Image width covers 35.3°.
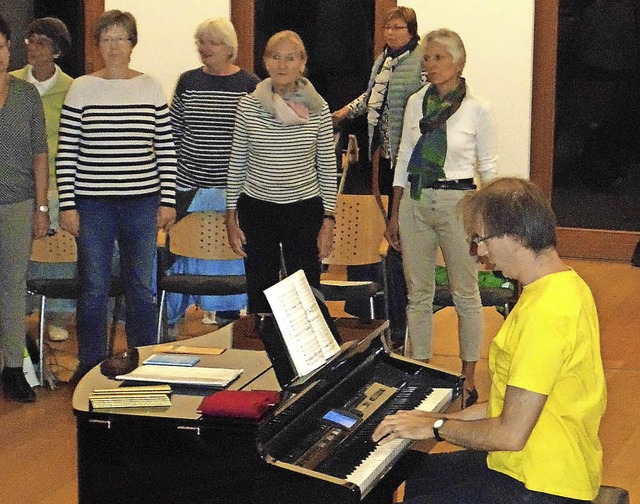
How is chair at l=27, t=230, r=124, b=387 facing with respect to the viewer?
toward the camera

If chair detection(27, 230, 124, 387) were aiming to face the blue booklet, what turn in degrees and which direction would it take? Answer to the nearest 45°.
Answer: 0° — it already faces it

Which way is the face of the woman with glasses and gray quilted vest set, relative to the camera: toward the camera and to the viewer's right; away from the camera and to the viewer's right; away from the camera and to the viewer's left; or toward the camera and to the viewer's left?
toward the camera and to the viewer's left

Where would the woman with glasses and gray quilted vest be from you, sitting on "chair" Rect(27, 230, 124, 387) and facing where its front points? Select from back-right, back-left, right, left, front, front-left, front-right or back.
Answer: left

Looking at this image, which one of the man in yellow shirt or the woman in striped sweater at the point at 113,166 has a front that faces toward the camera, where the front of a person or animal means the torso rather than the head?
the woman in striped sweater

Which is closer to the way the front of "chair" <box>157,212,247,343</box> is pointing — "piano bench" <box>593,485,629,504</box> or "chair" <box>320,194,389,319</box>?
the piano bench

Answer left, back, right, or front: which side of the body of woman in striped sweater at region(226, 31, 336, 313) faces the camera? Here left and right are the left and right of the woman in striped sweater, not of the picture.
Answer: front

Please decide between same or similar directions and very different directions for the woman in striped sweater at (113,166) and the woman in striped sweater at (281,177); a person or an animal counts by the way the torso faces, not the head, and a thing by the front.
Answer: same or similar directions

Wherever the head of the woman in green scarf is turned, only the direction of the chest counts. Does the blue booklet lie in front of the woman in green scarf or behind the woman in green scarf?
in front

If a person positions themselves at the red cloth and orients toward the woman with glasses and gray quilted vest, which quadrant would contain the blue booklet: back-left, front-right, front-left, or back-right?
front-left

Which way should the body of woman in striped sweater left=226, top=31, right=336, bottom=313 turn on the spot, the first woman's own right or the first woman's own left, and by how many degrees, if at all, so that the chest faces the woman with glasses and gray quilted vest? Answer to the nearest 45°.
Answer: approximately 135° to the first woman's own left

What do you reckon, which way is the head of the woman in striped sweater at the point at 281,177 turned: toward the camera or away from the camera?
toward the camera

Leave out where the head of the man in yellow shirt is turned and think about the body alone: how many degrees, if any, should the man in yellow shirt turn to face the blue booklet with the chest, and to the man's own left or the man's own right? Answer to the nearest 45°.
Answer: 0° — they already face it

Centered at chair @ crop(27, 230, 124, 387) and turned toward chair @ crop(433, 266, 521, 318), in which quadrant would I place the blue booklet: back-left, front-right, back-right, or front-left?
front-right

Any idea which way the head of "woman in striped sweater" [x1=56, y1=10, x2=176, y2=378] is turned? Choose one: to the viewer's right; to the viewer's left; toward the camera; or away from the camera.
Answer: toward the camera

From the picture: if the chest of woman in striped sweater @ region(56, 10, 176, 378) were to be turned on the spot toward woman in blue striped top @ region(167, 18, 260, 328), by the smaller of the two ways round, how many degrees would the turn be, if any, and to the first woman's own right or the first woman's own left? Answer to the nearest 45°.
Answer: approximately 135° to the first woman's own left

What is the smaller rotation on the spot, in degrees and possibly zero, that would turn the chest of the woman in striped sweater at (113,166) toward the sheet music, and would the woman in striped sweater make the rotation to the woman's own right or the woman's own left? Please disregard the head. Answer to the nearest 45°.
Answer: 0° — they already face it

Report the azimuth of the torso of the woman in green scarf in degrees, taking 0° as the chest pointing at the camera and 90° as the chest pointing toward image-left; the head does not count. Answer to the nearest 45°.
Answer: approximately 45°

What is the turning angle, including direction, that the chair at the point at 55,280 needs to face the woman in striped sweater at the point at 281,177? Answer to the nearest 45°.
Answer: approximately 45° to its left

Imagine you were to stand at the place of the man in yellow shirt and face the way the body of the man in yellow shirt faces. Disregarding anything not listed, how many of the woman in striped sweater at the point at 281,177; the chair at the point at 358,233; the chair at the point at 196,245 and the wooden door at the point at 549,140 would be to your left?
0
